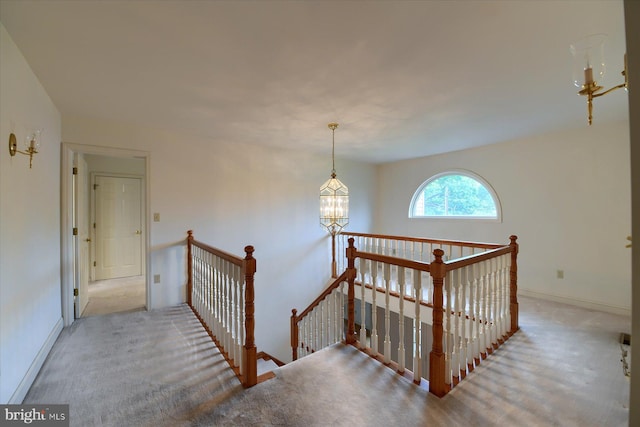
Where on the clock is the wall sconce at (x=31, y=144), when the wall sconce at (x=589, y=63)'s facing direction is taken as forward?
the wall sconce at (x=31, y=144) is roughly at 11 o'clock from the wall sconce at (x=589, y=63).

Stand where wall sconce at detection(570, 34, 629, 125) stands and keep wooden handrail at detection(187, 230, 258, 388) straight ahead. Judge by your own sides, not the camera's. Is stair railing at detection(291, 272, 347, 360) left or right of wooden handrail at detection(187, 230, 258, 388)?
right

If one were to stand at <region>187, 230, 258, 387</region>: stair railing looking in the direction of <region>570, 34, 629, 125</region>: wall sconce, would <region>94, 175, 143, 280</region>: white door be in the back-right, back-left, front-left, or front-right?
back-left

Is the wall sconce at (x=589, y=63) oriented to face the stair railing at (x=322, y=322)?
yes

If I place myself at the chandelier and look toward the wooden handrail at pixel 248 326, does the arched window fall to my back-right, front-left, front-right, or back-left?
back-left

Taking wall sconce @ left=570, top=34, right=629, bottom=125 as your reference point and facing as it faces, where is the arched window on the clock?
The arched window is roughly at 2 o'clock from the wall sconce.

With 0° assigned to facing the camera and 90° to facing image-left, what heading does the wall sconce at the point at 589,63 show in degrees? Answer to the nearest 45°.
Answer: approximately 90°

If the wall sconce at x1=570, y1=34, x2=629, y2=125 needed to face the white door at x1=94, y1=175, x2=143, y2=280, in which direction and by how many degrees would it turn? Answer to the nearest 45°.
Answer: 0° — it already faces it
